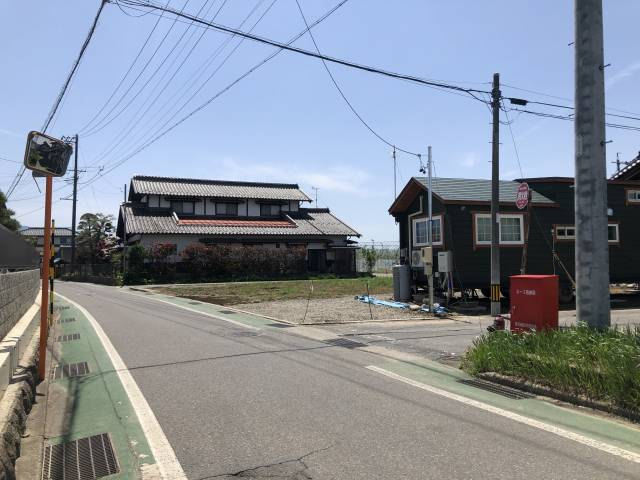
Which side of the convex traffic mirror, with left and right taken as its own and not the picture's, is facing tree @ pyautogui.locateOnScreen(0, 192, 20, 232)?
back

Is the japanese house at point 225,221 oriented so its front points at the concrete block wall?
yes

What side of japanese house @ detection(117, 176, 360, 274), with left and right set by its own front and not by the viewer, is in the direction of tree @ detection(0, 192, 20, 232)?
right

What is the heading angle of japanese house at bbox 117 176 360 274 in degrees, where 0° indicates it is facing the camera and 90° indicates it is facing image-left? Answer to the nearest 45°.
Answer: approximately 0°

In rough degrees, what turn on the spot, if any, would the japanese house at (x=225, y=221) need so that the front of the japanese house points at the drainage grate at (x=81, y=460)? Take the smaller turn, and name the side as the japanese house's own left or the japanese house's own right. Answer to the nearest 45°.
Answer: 0° — it already faces it

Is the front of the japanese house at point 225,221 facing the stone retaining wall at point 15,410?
yes

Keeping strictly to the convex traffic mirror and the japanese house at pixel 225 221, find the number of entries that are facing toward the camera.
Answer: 2

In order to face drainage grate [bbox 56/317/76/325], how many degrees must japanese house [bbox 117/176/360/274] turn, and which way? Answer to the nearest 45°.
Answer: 0° — it already faces it

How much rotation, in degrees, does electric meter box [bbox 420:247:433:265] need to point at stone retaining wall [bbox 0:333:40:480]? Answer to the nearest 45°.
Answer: approximately 45° to its left

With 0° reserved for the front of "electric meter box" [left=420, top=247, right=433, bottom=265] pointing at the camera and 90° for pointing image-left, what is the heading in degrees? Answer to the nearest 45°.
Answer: approximately 45°
